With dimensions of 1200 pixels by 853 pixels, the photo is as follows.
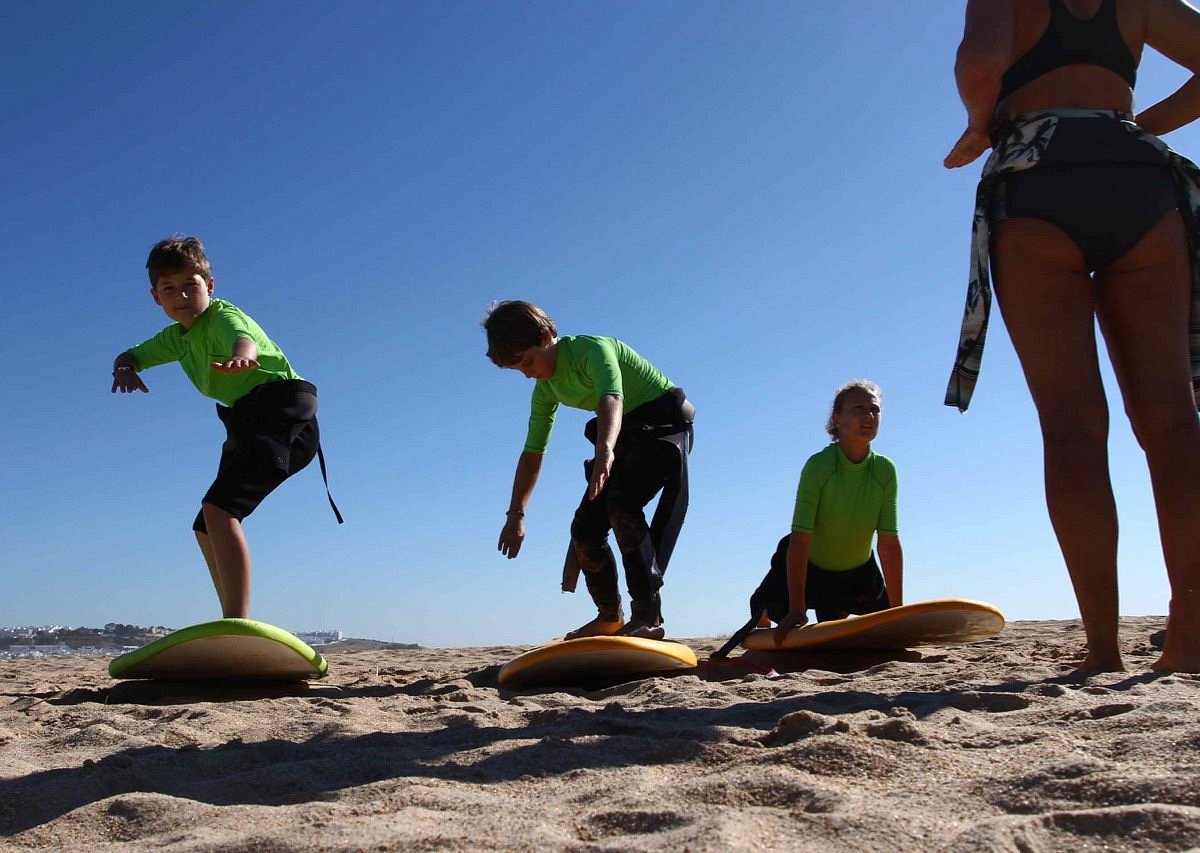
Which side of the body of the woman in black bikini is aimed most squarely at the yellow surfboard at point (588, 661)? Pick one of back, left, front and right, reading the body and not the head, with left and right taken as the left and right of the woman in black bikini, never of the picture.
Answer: left

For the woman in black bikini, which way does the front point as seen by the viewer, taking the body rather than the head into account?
away from the camera

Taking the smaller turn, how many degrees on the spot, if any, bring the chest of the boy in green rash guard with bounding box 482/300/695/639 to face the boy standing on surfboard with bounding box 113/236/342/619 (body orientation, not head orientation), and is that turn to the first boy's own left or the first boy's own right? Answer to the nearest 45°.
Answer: approximately 45° to the first boy's own right

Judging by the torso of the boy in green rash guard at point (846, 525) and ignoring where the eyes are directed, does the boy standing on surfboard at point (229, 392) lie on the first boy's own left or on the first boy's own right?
on the first boy's own right

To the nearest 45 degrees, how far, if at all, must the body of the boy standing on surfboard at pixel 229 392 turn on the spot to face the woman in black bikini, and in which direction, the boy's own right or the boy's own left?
approximately 90° to the boy's own left

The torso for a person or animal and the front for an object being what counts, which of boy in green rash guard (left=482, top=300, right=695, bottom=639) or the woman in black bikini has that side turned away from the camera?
the woman in black bikini

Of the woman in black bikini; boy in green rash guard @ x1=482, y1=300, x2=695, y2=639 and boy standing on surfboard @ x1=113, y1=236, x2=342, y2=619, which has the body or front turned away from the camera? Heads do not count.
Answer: the woman in black bikini

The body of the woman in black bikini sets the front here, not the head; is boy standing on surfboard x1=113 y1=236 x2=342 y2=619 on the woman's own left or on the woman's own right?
on the woman's own left

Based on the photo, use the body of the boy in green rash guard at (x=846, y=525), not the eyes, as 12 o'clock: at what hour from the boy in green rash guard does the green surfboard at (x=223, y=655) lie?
The green surfboard is roughly at 3 o'clock from the boy in green rash guard.

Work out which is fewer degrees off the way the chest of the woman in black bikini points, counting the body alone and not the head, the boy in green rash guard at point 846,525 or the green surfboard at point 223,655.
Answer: the boy in green rash guard

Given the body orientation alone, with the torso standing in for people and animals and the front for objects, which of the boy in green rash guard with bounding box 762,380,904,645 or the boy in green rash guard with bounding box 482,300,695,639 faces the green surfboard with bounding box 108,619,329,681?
the boy in green rash guard with bounding box 482,300,695,639
